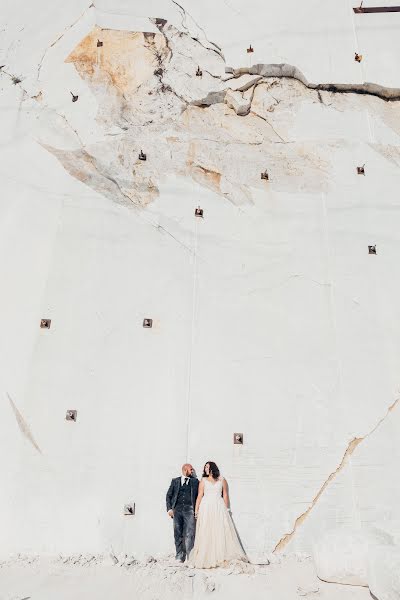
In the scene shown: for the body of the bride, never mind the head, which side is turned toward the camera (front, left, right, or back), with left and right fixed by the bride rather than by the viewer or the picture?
front

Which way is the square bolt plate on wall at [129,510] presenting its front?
toward the camera

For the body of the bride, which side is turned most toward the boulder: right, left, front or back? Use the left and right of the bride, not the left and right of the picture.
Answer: left

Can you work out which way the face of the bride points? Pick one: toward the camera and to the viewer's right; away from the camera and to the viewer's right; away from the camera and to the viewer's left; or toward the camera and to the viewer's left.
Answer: toward the camera and to the viewer's left

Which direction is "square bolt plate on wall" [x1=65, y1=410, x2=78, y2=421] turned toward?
toward the camera

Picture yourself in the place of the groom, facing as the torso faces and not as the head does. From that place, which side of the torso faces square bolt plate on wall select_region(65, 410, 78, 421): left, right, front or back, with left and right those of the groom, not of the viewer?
right

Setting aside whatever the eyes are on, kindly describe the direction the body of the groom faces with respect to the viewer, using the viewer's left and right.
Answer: facing the viewer

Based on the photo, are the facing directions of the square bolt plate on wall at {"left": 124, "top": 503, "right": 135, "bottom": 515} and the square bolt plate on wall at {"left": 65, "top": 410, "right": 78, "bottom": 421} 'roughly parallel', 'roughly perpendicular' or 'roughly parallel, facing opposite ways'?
roughly parallel

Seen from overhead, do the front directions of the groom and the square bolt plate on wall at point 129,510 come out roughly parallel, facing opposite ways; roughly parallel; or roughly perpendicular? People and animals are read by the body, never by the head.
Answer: roughly parallel
